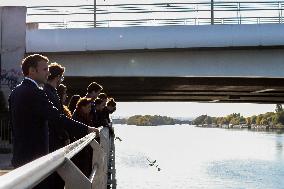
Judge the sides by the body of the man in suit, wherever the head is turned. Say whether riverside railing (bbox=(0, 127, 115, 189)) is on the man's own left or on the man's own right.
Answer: on the man's own right

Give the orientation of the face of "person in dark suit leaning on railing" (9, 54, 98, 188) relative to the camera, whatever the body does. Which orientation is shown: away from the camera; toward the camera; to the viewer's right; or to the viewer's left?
to the viewer's right

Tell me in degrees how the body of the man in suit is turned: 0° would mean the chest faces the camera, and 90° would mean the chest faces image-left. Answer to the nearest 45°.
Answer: approximately 270°

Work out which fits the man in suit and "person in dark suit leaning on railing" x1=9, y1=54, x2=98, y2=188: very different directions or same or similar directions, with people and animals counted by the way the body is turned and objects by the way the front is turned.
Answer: same or similar directions

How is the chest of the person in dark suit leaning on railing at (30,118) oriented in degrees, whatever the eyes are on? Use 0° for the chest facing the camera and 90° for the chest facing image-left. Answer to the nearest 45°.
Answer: approximately 270°

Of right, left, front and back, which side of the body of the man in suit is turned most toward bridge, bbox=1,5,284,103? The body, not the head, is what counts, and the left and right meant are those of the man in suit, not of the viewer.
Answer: left
